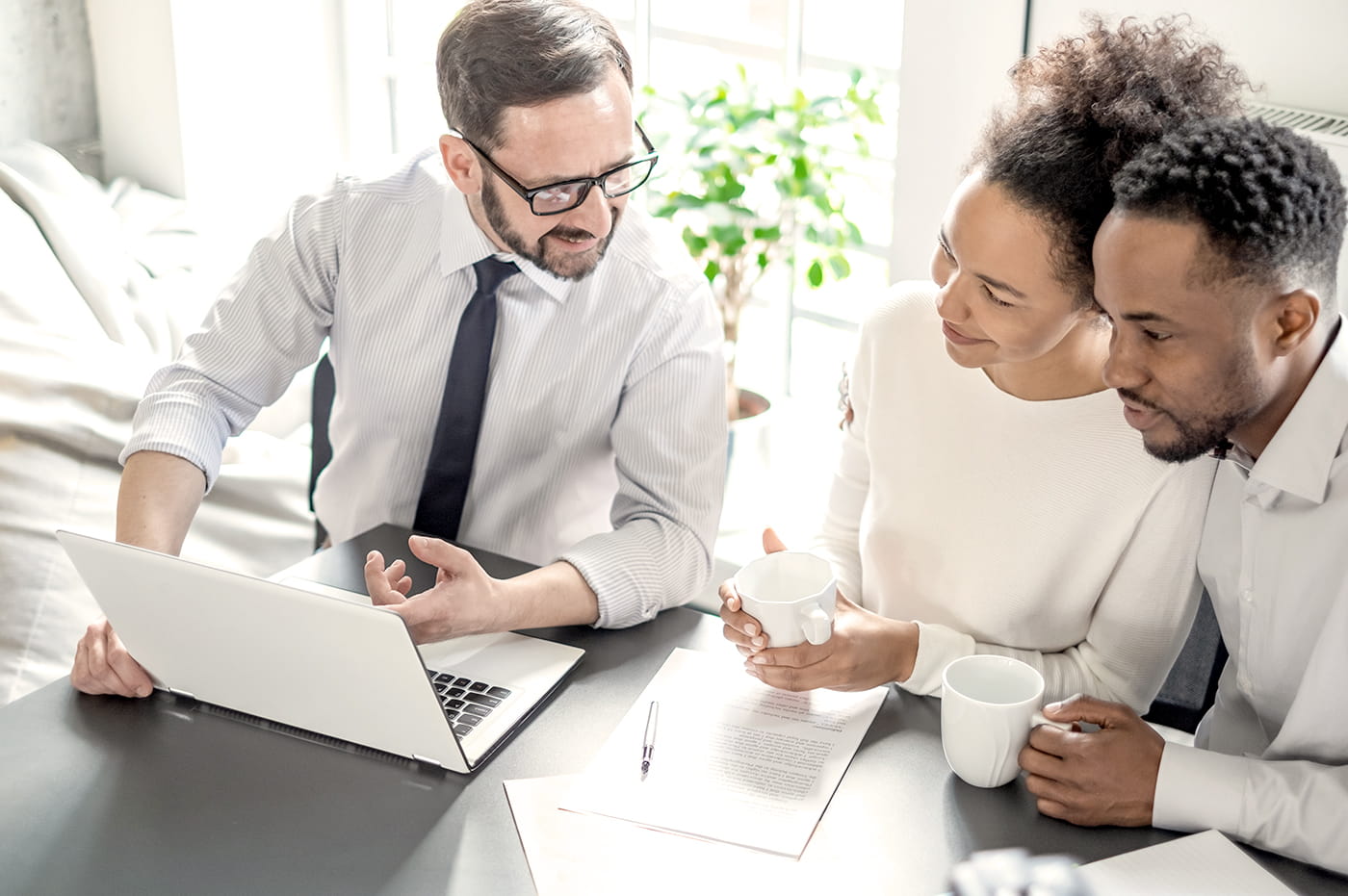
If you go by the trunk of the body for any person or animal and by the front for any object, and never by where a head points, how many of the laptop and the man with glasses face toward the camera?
1

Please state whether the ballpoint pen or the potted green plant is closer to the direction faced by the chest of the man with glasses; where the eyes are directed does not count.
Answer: the ballpoint pen

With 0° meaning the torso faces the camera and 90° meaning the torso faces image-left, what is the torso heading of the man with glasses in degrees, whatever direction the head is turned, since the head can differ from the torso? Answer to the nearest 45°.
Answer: approximately 0°

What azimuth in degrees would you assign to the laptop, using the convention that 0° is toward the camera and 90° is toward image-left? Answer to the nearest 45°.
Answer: approximately 225°

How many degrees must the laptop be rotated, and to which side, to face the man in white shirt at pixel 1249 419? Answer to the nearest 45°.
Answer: approximately 45° to its right
